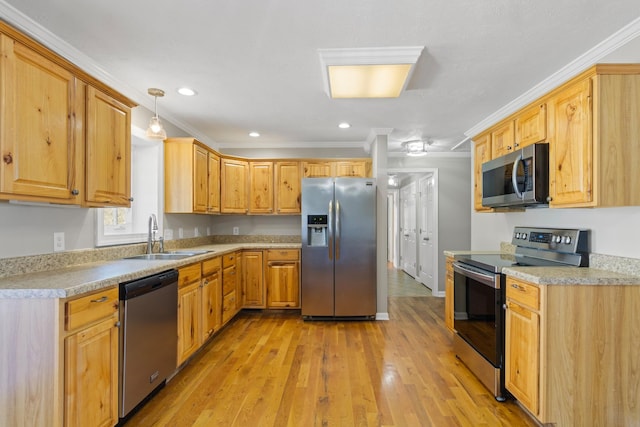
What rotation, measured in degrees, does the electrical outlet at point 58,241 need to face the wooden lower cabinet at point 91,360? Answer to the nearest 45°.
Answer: approximately 45° to its right

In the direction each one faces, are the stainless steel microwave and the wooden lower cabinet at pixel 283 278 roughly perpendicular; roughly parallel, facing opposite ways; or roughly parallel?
roughly perpendicular

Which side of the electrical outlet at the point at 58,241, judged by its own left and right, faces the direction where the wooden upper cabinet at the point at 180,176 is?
left

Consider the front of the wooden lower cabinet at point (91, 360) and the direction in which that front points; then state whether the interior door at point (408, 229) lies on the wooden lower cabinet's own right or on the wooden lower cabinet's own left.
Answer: on the wooden lower cabinet's own left

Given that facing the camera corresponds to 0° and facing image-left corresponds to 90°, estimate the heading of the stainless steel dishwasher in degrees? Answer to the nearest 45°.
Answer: approximately 315°

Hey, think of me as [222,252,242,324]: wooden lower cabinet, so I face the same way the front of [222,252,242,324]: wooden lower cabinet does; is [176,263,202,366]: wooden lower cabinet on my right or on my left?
on my right

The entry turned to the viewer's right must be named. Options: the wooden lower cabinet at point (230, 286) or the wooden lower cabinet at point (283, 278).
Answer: the wooden lower cabinet at point (230, 286)

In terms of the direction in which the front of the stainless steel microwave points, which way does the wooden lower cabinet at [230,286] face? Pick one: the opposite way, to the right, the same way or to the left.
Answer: the opposite way

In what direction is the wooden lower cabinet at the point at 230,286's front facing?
to the viewer's right

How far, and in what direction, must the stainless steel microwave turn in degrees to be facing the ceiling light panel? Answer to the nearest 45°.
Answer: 0° — it already faces it
